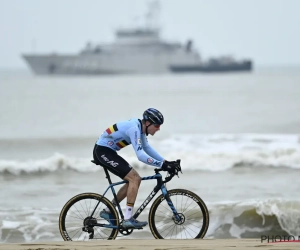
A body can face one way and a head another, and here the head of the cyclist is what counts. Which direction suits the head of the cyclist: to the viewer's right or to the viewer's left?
to the viewer's right

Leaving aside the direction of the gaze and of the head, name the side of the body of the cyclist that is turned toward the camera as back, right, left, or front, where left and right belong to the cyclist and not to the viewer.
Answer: right

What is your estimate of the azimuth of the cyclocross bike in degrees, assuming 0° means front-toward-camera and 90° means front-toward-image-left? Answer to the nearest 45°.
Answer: approximately 270°
